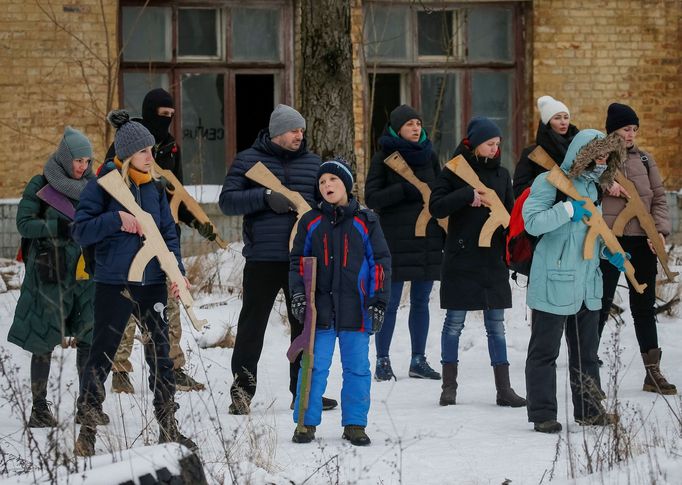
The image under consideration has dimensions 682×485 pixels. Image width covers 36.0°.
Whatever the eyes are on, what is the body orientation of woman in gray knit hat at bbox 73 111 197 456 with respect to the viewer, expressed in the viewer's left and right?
facing the viewer and to the right of the viewer

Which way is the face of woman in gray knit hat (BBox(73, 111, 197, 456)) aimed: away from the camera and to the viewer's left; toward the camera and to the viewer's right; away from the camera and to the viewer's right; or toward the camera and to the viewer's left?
toward the camera and to the viewer's right

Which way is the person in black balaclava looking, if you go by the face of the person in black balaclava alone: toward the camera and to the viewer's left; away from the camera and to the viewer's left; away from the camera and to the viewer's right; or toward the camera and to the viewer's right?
toward the camera and to the viewer's right

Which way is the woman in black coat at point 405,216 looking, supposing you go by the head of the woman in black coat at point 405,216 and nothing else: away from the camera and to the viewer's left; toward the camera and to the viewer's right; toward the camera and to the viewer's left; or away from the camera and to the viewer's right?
toward the camera and to the viewer's right

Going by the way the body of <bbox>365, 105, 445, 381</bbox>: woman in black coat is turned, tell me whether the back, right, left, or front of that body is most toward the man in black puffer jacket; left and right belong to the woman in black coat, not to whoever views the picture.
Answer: right

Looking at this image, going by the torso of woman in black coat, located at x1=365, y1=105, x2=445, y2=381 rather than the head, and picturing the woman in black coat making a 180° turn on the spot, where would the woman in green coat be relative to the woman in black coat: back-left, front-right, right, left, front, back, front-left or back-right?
left

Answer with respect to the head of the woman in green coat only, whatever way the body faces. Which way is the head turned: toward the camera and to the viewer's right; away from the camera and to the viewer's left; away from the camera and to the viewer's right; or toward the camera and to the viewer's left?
toward the camera and to the viewer's right

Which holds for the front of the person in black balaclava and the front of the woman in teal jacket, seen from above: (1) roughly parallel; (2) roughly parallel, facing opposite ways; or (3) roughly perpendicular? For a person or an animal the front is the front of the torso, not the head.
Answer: roughly parallel

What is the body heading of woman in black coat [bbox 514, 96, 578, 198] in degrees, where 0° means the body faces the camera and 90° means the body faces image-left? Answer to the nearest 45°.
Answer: approximately 315°

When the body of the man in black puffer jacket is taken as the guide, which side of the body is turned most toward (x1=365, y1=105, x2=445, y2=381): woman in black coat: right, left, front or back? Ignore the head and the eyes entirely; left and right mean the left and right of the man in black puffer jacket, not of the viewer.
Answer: left

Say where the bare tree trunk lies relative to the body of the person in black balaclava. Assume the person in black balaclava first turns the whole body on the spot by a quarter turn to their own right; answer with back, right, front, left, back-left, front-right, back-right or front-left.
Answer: back

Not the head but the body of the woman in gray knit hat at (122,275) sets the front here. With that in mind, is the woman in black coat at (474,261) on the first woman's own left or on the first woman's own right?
on the first woman's own left

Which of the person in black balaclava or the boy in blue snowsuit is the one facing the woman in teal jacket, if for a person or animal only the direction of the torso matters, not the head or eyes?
the person in black balaclava

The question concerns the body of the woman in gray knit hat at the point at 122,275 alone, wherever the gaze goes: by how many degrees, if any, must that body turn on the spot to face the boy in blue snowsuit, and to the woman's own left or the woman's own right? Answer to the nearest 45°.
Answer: approximately 45° to the woman's own left
